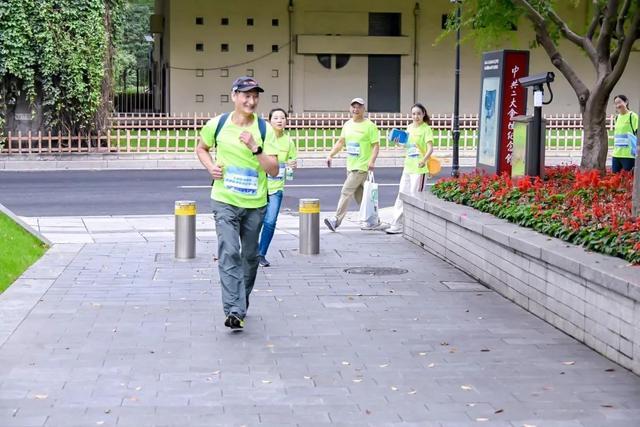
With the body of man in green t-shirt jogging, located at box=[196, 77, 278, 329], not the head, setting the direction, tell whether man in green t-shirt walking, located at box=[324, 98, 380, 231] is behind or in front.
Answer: behind

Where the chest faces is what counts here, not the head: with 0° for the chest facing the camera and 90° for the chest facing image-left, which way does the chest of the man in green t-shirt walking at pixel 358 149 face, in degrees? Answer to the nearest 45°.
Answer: approximately 45°

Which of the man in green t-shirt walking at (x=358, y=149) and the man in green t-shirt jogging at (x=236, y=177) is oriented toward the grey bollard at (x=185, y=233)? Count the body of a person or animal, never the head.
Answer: the man in green t-shirt walking at (x=358, y=149)

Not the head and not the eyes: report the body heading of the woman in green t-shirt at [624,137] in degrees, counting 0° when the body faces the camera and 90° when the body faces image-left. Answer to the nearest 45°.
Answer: approximately 45°

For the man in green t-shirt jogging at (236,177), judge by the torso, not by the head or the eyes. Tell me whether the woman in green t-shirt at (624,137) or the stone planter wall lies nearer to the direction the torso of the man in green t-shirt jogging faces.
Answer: the stone planter wall

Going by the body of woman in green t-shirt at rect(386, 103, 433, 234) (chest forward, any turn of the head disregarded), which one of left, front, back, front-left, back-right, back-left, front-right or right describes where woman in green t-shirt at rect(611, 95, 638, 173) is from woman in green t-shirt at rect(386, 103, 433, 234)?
back

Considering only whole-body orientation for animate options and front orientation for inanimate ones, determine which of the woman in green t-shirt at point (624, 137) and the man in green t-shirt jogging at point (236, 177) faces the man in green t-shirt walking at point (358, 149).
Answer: the woman in green t-shirt

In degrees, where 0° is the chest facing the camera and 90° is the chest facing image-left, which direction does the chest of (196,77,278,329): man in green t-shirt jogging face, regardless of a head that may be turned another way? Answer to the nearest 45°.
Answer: approximately 0°
